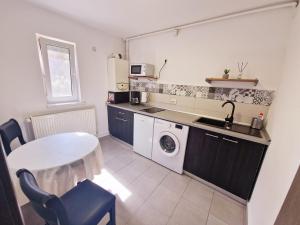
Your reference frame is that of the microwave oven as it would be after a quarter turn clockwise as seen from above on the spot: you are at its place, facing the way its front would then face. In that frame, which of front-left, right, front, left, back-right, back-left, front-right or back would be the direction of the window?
front-left

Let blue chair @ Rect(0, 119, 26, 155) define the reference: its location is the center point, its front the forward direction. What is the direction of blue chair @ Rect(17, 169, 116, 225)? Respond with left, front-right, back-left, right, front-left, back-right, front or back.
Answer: front-right

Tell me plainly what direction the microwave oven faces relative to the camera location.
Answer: facing the viewer and to the left of the viewer

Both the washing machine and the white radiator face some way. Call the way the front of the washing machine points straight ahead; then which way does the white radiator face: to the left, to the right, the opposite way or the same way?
to the left

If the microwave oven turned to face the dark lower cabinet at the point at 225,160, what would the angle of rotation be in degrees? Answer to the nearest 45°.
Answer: approximately 90° to its left

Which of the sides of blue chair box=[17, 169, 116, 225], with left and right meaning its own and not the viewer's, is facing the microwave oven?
front

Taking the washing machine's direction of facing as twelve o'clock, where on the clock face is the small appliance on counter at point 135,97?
The small appliance on counter is roughly at 3 o'clock from the washing machine.

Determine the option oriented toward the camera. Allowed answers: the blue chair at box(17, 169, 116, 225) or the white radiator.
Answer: the white radiator

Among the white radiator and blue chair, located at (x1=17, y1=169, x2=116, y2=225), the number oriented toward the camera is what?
1

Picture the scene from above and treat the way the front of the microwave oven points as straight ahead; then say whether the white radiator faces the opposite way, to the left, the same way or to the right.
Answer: to the left

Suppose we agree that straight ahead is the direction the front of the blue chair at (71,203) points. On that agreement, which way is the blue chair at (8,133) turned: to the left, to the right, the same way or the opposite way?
to the right

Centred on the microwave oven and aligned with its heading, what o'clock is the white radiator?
The white radiator is roughly at 1 o'clock from the microwave oven.

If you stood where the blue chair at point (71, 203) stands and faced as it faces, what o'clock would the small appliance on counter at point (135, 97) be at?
The small appliance on counter is roughly at 12 o'clock from the blue chair.

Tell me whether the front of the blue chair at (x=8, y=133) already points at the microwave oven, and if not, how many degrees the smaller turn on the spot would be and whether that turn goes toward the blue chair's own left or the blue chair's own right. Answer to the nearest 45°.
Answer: approximately 45° to the blue chair's own left

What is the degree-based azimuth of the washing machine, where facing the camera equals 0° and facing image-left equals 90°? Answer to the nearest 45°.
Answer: approximately 45°

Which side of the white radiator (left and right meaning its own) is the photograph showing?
front

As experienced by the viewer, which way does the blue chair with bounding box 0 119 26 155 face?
facing the viewer and to the right of the viewer

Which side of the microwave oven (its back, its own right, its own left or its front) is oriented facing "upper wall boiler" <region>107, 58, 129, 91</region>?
right

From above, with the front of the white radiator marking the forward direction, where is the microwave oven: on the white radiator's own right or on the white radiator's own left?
on the white radiator's own left

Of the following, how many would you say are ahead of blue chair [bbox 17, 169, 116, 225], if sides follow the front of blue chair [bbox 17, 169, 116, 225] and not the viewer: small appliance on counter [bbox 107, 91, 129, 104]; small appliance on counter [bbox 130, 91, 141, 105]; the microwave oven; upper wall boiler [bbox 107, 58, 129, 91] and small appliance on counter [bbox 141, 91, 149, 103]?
5

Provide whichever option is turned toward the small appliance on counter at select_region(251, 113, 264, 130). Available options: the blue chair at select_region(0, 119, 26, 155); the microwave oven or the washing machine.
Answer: the blue chair
